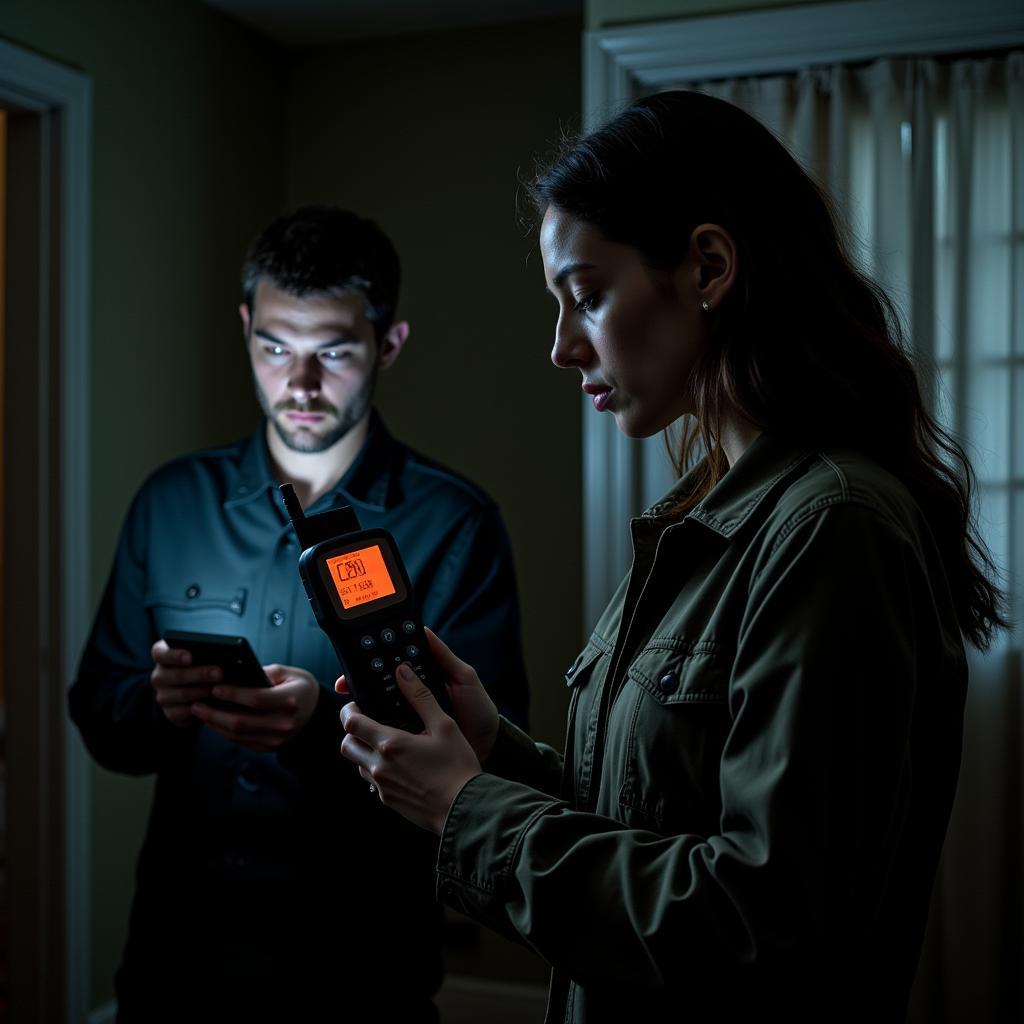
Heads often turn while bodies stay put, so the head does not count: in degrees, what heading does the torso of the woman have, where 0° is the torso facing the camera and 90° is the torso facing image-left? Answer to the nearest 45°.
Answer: approximately 90°

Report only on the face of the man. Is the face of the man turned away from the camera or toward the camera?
toward the camera

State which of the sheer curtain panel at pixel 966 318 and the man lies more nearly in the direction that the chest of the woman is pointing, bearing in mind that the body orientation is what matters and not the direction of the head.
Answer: the man

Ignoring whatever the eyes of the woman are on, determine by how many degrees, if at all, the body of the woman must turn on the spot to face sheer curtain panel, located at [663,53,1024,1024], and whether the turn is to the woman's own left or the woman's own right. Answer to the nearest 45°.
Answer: approximately 90° to the woman's own right

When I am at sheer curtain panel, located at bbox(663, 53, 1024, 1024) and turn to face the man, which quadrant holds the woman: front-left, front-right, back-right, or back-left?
front-left

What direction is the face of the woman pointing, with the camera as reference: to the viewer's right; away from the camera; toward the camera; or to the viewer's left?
to the viewer's left

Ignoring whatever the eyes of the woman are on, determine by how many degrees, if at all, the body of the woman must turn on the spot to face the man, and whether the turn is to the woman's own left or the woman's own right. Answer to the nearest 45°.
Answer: approximately 45° to the woman's own right
